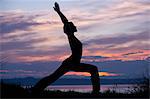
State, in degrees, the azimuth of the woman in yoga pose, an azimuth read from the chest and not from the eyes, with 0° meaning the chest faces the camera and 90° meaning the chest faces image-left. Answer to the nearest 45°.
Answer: approximately 270°
